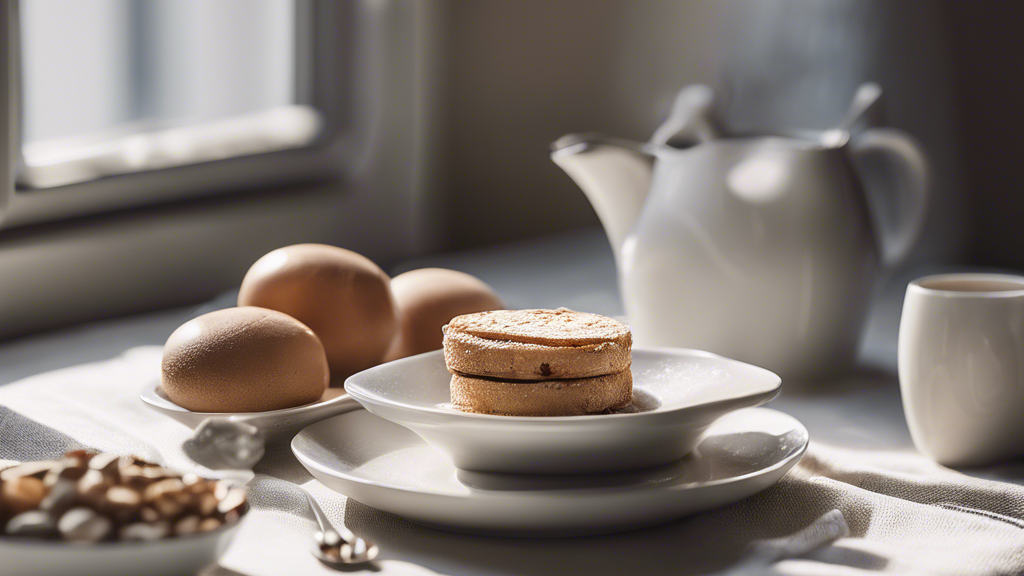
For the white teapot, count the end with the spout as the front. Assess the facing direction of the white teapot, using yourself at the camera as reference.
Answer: facing to the left of the viewer

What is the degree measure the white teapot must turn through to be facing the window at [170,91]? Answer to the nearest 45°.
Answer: approximately 45° to its right
